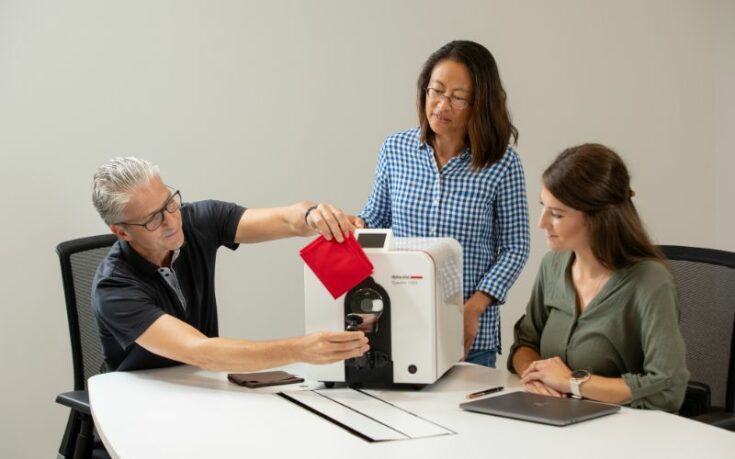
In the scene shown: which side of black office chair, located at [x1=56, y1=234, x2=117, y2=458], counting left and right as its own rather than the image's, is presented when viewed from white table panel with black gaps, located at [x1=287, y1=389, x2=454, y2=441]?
front

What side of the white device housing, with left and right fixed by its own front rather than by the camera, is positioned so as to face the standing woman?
back

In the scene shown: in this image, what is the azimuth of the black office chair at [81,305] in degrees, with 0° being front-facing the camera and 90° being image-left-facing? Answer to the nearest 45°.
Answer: approximately 315°

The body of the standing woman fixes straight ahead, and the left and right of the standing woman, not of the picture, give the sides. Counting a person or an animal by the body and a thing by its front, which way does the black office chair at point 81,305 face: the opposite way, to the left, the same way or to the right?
to the left

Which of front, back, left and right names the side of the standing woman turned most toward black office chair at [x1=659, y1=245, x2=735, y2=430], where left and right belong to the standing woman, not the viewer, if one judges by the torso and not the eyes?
left

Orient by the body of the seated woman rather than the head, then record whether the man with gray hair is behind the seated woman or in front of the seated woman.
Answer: in front

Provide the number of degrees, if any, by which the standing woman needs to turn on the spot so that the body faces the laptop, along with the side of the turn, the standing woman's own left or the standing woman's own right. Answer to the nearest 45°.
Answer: approximately 45° to the standing woman's own left

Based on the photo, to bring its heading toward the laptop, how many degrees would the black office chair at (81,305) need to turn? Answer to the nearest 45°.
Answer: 0° — it already faces it

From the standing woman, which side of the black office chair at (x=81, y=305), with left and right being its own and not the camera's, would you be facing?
front

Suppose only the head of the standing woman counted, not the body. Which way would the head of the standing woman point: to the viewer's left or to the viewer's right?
to the viewer's left

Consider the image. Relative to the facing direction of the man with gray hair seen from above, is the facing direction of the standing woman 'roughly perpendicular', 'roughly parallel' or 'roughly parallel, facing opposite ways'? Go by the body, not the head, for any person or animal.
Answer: roughly perpendicular

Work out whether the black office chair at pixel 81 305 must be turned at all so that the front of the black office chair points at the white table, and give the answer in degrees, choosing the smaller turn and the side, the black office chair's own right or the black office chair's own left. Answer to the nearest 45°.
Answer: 0° — it already faces it

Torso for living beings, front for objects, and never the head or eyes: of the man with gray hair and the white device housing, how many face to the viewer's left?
0
